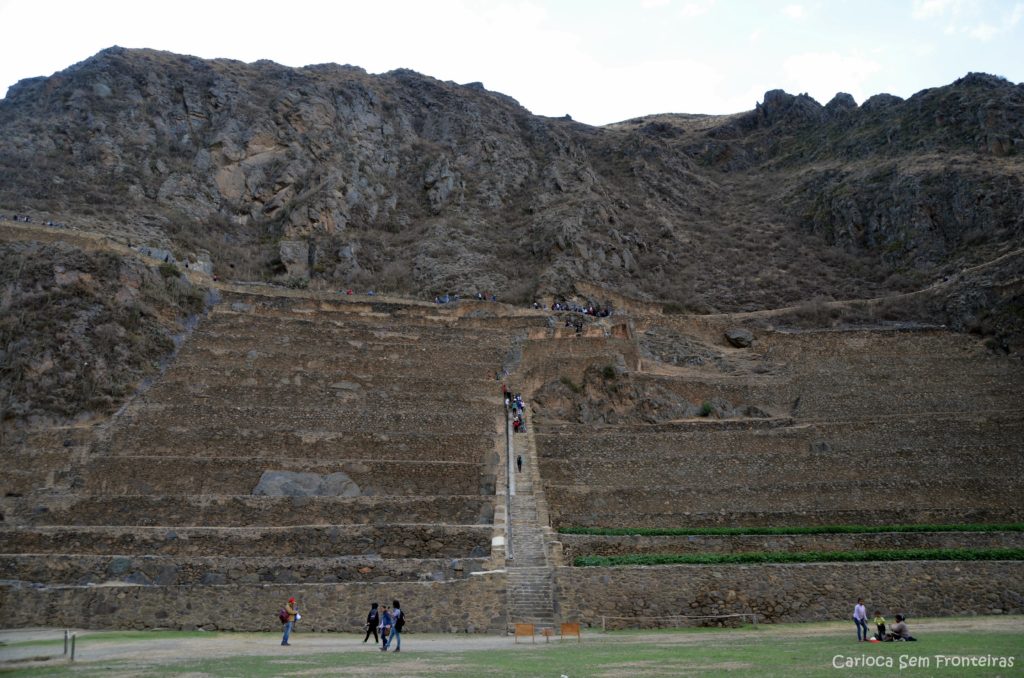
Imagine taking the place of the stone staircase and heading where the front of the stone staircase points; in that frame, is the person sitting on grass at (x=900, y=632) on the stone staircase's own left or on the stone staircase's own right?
on the stone staircase's own left

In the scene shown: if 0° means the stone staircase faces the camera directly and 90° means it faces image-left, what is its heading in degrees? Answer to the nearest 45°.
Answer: approximately 0°
